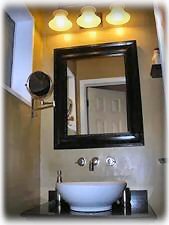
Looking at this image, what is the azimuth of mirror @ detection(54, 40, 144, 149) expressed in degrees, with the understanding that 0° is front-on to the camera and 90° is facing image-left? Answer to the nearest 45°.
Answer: approximately 0°

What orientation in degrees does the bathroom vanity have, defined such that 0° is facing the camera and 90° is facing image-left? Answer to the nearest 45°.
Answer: approximately 0°

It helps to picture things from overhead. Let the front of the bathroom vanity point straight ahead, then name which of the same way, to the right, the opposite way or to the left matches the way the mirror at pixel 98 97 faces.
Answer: the same way
